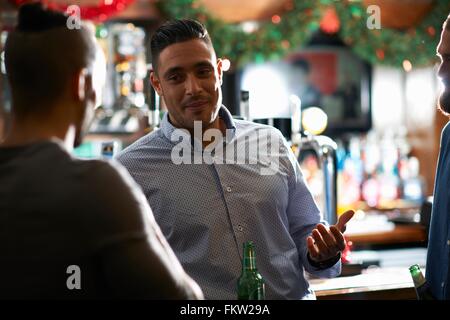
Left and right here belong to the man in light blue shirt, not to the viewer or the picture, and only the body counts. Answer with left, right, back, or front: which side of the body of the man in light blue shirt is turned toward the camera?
front

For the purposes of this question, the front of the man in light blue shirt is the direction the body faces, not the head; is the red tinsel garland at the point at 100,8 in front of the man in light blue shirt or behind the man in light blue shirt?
behind

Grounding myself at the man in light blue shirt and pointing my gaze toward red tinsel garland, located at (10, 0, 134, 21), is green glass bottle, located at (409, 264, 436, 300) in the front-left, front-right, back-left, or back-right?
back-right

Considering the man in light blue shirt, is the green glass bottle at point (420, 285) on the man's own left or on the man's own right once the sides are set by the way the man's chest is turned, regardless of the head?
on the man's own left

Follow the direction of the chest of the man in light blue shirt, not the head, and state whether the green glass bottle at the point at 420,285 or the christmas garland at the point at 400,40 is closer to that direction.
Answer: the green glass bottle

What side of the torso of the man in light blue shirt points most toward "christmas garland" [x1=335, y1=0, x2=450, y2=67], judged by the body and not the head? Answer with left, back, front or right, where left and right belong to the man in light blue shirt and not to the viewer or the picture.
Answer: back

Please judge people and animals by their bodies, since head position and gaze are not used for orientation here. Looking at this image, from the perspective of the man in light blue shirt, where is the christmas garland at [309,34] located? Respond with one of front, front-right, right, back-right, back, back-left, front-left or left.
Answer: back
